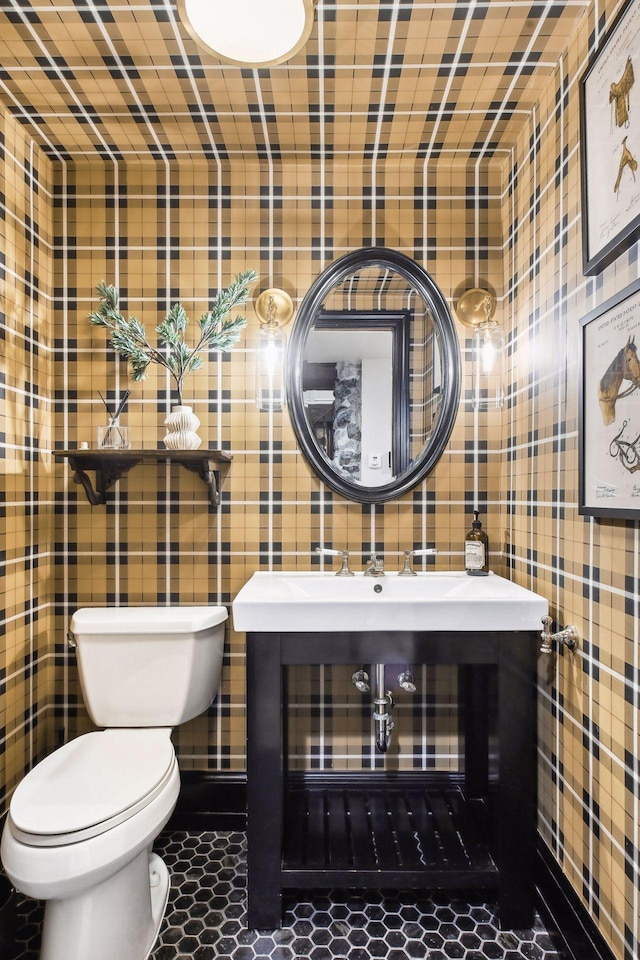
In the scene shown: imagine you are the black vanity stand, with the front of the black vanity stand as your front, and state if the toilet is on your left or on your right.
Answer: on your right

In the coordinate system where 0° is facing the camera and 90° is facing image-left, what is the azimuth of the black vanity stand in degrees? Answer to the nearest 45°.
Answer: approximately 0°

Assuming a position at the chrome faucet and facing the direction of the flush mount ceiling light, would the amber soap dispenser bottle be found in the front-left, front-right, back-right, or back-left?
back-left

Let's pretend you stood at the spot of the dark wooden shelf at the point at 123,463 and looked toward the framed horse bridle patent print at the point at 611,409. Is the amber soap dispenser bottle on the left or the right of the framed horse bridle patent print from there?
left
